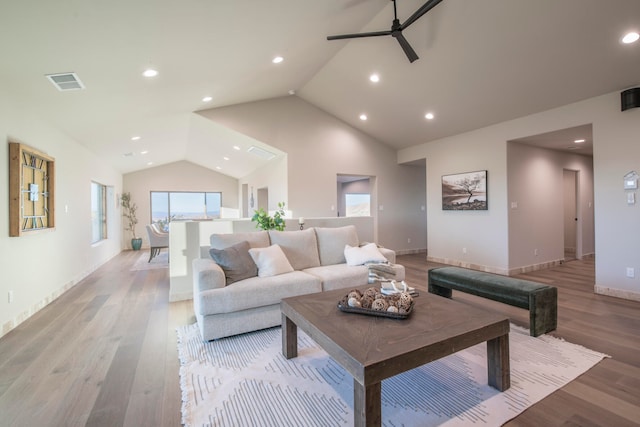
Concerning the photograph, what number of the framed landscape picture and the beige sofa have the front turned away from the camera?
0

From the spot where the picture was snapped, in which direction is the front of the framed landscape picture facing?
facing the viewer and to the left of the viewer

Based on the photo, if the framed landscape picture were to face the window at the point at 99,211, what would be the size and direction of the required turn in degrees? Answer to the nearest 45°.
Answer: approximately 45° to its right

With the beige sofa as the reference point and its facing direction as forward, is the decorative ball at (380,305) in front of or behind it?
in front

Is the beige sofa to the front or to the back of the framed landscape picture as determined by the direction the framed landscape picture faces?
to the front

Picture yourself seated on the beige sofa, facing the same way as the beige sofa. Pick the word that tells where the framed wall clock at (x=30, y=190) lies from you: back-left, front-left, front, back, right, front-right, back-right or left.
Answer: back-right

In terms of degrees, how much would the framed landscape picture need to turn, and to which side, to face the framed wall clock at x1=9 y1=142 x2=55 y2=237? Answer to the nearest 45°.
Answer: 0° — it already faces it

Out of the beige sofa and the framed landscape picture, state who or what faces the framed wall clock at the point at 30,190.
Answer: the framed landscape picture

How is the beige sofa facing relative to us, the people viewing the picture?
facing the viewer and to the right of the viewer

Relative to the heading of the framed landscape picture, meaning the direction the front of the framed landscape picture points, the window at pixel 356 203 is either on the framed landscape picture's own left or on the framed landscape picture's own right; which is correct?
on the framed landscape picture's own right

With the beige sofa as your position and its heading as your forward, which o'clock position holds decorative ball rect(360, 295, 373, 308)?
The decorative ball is roughly at 12 o'clock from the beige sofa.

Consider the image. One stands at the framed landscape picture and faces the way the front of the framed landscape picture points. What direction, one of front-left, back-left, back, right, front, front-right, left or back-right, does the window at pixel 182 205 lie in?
front-right

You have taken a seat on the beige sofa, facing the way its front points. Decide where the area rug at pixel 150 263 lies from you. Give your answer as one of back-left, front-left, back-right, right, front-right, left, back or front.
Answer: back
